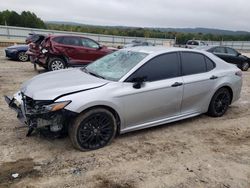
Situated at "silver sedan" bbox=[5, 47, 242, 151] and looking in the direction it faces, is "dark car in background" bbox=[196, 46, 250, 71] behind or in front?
behind

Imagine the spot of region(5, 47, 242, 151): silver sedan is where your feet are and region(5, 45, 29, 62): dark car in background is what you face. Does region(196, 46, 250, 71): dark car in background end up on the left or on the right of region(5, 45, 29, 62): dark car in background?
right

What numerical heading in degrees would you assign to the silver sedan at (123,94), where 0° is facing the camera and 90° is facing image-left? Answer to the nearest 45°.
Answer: approximately 45°

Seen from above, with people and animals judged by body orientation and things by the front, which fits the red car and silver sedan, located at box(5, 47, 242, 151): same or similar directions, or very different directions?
very different directions

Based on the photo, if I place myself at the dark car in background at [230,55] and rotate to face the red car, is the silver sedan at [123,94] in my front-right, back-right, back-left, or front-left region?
front-left

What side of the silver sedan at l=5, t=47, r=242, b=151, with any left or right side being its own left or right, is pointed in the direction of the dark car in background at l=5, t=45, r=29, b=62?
right

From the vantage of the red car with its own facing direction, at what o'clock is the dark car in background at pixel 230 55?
The dark car in background is roughly at 1 o'clock from the red car.

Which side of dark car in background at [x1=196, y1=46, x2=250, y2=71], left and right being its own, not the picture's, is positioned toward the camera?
right

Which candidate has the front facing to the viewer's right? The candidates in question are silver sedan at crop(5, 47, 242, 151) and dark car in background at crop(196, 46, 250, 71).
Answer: the dark car in background

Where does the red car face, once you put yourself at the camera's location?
facing away from the viewer and to the right of the viewer

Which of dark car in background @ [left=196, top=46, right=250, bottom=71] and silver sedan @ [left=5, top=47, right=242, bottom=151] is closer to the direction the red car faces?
the dark car in background
